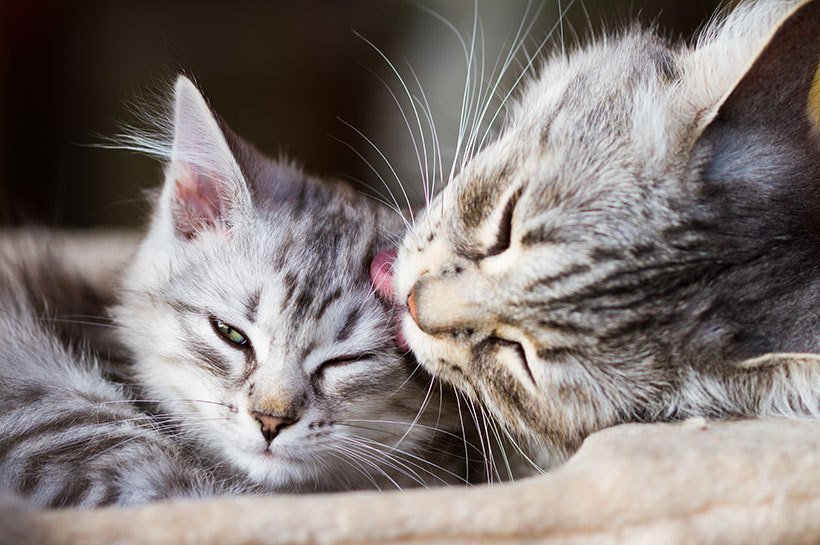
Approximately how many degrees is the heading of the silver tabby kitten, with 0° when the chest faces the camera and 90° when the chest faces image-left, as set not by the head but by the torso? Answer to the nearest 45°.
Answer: approximately 315°
